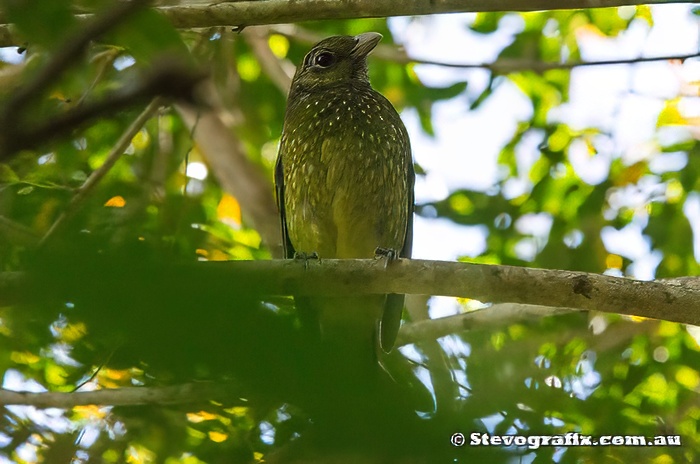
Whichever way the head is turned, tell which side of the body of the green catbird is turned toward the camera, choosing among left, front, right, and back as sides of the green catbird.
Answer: front
